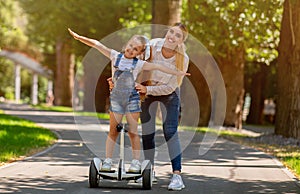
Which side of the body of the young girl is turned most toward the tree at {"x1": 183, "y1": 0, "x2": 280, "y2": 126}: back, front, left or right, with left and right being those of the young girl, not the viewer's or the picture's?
back

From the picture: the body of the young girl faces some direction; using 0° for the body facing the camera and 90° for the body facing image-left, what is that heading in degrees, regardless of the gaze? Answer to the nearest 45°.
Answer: approximately 0°

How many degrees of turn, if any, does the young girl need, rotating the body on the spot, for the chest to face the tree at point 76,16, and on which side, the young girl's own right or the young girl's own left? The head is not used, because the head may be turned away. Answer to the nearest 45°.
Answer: approximately 180°
